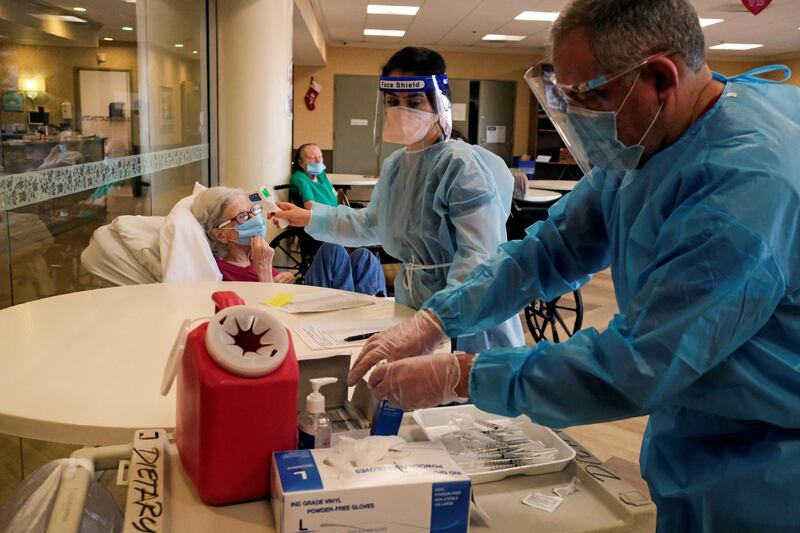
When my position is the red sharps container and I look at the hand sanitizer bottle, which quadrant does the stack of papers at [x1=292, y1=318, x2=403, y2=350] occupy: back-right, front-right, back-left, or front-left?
front-left

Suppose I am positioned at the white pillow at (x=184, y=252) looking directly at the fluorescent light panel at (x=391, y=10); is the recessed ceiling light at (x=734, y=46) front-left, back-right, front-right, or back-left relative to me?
front-right

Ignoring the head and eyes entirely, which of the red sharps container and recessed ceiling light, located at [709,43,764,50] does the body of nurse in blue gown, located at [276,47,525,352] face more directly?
the red sharps container

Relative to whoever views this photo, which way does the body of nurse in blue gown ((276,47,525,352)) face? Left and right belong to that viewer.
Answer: facing the viewer and to the left of the viewer

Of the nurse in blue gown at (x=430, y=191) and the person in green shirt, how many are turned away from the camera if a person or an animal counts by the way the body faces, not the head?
0

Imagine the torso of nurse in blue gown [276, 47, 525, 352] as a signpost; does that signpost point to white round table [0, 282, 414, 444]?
yes

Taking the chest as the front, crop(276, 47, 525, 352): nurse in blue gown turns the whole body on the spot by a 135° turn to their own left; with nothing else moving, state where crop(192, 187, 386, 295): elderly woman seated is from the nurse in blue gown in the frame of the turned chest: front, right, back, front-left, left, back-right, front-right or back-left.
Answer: back-left

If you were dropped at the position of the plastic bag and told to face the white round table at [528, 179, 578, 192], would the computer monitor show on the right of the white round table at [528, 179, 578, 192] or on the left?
left

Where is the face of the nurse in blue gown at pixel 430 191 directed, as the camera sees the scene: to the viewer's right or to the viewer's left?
to the viewer's left

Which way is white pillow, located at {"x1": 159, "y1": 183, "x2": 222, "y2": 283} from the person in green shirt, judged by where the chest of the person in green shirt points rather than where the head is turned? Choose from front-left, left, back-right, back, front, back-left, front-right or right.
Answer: front-right

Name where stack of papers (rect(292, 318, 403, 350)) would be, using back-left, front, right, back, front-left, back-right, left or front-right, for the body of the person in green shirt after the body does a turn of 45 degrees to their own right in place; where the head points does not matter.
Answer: front

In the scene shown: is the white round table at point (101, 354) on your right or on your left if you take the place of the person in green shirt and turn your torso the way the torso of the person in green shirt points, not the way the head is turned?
on your right

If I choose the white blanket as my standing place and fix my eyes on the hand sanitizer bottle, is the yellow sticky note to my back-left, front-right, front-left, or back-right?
front-left

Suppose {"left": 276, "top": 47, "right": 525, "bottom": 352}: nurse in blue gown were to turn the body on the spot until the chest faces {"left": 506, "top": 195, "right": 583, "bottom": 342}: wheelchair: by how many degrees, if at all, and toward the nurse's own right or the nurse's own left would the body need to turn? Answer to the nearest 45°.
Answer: approximately 135° to the nurse's own right
